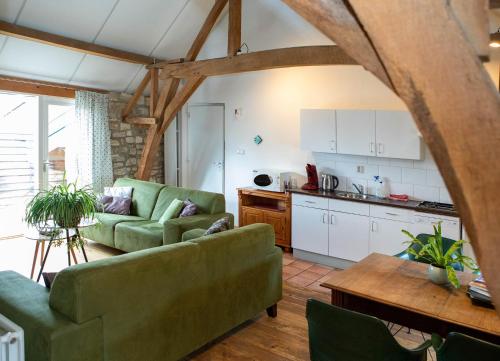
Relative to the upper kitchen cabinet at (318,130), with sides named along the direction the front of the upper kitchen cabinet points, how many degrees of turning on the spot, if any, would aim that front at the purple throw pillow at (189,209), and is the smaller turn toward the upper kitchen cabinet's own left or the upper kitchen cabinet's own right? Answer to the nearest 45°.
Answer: approximately 90° to the upper kitchen cabinet's own right

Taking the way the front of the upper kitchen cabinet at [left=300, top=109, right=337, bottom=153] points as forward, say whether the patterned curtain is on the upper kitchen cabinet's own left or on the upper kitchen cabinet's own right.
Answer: on the upper kitchen cabinet's own right

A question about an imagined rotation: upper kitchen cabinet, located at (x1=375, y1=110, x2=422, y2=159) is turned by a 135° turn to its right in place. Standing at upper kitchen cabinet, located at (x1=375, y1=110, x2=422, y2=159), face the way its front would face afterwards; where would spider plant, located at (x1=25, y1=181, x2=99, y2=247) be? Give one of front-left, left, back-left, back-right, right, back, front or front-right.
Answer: left

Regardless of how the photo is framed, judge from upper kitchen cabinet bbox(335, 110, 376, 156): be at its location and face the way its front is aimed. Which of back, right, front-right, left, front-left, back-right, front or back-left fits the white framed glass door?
right

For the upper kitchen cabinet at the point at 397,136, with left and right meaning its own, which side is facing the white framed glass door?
right

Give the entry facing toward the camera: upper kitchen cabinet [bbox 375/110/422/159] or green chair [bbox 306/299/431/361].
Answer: the upper kitchen cabinet

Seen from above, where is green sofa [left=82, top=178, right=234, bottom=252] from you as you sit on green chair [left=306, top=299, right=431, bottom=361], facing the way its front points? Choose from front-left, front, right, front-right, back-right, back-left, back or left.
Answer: left

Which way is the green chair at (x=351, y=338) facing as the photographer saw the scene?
facing away from the viewer and to the right of the viewer

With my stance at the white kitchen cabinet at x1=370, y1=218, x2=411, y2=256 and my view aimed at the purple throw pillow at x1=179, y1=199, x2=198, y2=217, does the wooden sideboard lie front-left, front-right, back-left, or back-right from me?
front-right

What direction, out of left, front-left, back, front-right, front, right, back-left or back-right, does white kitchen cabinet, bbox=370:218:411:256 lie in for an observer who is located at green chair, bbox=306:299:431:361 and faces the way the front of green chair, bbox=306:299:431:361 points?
front-left

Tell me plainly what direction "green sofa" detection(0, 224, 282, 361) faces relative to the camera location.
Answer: facing away from the viewer and to the left of the viewer

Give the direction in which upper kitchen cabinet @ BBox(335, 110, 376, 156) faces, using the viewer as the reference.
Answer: facing the viewer

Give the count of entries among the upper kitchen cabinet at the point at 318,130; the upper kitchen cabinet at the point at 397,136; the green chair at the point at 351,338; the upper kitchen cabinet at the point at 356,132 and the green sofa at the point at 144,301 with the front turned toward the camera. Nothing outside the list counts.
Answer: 3

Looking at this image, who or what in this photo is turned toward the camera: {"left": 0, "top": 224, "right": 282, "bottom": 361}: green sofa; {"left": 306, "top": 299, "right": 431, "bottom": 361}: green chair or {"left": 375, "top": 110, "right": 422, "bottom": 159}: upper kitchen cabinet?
the upper kitchen cabinet

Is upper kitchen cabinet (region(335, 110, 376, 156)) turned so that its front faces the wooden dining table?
yes

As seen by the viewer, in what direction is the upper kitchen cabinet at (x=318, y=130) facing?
toward the camera
